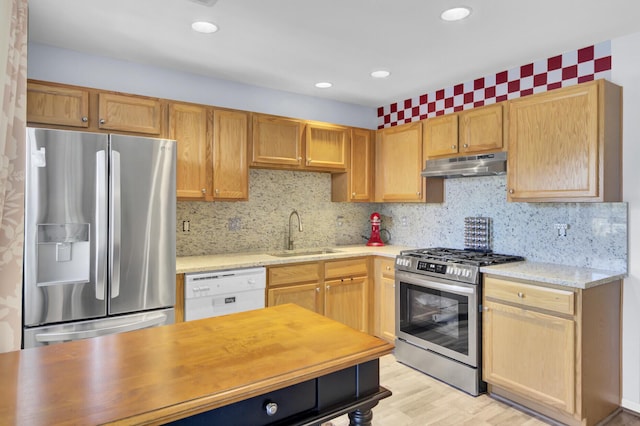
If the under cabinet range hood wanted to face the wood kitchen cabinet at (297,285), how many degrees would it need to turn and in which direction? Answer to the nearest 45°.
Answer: approximately 45° to its right

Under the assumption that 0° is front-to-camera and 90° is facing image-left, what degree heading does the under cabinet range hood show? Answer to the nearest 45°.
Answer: approximately 45°

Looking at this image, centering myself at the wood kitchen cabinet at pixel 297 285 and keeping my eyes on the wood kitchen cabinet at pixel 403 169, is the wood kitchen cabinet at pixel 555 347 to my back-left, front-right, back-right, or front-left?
front-right

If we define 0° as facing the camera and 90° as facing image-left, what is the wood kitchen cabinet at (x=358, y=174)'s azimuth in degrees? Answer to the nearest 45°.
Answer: approximately 315°

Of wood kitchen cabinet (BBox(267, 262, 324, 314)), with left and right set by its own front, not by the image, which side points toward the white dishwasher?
right

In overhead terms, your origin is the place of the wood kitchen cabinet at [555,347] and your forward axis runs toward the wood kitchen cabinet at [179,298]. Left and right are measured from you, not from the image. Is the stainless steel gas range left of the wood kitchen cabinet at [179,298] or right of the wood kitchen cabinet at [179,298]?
right

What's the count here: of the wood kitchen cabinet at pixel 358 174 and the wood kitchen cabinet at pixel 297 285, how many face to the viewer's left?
0

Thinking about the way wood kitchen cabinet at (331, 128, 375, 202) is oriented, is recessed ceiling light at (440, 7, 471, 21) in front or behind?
in front

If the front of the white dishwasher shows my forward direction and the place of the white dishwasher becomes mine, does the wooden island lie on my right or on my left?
on my right

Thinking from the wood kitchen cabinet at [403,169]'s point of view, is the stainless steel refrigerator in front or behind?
in front

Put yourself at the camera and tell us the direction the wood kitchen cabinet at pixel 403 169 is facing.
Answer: facing the viewer and to the left of the viewer

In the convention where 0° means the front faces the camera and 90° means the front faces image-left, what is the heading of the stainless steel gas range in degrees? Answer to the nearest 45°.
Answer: approximately 45°
